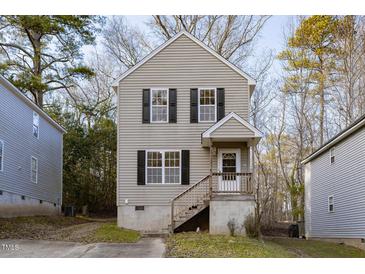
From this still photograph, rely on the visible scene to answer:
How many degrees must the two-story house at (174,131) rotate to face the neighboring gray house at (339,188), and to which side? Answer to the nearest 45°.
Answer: approximately 90° to its left

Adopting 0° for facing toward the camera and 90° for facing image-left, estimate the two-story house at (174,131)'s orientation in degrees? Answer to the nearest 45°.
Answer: approximately 0°

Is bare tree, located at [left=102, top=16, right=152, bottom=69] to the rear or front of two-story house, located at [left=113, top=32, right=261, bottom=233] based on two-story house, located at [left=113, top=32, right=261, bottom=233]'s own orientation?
to the rear

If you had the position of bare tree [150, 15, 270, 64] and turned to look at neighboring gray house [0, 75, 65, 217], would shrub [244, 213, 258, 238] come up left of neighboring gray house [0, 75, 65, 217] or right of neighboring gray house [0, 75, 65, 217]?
left

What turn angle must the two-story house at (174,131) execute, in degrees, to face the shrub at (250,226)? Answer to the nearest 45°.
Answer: approximately 45° to its left

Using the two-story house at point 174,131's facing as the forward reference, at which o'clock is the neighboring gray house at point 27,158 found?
The neighboring gray house is roughly at 4 o'clock from the two-story house.

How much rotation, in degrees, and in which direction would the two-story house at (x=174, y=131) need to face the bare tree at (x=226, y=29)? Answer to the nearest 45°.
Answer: approximately 180°
